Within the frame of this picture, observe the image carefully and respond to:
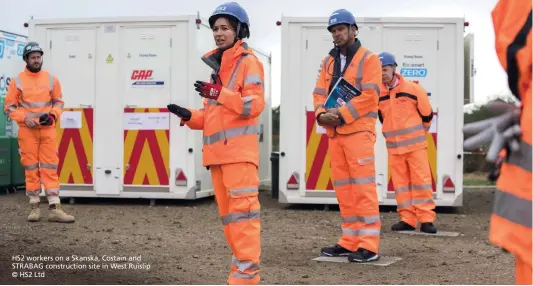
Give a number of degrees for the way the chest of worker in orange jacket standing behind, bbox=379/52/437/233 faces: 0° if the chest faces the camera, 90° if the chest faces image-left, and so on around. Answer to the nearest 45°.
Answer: approximately 45°

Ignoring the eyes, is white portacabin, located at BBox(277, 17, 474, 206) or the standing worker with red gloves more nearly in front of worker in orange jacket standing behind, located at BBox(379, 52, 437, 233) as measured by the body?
the standing worker with red gloves

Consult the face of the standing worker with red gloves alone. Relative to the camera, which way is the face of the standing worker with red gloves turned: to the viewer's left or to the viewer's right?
to the viewer's left

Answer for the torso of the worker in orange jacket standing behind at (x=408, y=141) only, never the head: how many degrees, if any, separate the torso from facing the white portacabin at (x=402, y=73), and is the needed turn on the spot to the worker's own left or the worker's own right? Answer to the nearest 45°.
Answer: approximately 135° to the worker's own right

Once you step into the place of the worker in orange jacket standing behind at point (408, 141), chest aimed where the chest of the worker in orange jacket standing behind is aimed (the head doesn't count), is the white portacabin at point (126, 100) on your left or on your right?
on your right
